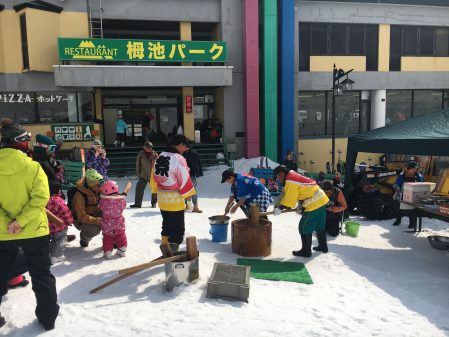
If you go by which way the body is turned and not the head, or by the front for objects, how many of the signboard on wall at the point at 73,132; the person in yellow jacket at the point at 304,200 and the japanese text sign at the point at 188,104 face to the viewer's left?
1

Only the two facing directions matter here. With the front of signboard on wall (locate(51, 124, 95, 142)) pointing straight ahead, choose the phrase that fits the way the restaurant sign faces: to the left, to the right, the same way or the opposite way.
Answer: the same way

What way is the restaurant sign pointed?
toward the camera

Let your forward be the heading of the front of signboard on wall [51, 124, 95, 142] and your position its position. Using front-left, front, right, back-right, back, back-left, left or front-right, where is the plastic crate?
front

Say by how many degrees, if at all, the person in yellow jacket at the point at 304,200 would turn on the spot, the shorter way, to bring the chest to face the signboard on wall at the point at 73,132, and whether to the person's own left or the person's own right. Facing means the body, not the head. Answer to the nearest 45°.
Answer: approximately 45° to the person's own right

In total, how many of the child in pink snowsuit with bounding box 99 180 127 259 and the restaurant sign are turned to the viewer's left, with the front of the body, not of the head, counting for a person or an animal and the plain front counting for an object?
0

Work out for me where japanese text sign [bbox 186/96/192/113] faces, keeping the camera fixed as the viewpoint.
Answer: facing the viewer

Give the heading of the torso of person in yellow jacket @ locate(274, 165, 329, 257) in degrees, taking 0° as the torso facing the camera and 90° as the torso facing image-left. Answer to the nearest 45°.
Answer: approximately 90°

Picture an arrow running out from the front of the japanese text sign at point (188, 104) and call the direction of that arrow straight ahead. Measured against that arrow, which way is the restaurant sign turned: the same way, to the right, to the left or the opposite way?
the same way

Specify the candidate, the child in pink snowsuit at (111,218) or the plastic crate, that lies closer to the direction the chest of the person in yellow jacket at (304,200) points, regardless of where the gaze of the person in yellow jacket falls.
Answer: the child in pink snowsuit

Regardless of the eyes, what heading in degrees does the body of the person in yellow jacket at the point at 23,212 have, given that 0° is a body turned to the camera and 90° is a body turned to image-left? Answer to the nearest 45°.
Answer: approximately 225°

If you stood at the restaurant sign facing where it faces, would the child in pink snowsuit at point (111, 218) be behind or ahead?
ahead

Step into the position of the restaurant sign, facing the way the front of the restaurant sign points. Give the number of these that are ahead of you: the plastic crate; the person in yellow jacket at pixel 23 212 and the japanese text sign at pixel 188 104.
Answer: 2
